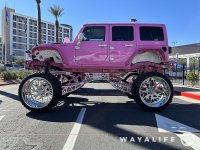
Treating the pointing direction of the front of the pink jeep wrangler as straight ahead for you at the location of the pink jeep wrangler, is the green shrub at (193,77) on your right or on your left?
on your right

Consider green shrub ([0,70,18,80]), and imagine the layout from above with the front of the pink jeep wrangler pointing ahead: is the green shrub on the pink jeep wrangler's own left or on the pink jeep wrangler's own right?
on the pink jeep wrangler's own right

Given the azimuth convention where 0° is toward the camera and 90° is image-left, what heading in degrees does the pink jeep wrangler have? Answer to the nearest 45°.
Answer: approximately 90°
